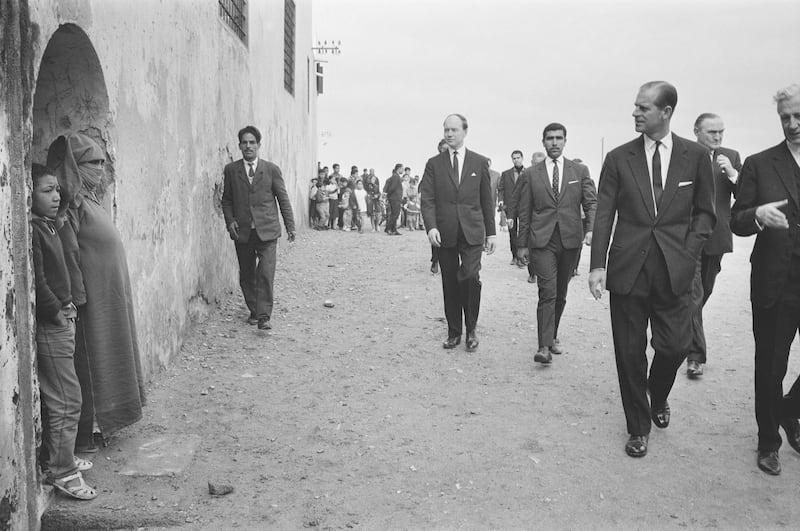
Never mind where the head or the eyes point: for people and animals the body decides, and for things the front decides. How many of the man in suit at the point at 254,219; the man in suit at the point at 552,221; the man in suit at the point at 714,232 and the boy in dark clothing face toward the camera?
3

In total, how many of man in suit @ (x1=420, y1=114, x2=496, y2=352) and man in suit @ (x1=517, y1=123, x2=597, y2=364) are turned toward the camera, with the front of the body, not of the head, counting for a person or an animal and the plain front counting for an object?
2

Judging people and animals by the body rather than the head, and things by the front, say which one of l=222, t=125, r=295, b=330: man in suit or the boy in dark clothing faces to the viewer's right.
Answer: the boy in dark clothing

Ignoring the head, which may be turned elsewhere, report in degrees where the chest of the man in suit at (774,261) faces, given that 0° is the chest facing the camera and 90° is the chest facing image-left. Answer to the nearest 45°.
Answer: approximately 0°

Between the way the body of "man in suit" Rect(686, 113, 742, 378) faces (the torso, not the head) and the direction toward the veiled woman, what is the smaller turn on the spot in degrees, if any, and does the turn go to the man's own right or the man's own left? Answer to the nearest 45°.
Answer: approximately 45° to the man's own right

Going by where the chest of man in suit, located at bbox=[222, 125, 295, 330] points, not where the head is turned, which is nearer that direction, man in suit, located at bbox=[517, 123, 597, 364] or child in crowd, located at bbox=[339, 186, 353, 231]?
the man in suit

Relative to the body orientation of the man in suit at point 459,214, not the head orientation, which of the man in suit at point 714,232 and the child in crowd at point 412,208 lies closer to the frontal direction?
the man in suit

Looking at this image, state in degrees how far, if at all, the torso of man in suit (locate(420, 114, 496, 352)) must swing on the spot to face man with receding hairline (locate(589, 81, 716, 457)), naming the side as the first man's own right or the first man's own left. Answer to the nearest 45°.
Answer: approximately 45° to the first man's own left

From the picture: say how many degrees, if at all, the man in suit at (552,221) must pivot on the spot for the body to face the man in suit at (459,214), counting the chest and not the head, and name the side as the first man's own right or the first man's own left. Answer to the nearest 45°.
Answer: approximately 90° to the first man's own right
